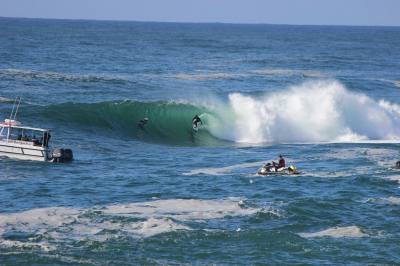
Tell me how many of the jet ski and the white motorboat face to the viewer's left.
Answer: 2

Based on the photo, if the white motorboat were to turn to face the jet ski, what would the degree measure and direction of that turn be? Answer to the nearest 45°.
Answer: approximately 135° to its left

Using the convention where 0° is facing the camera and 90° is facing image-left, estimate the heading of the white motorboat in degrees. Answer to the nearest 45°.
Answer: approximately 90°

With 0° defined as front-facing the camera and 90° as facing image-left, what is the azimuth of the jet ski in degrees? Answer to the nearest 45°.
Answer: approximately 90°

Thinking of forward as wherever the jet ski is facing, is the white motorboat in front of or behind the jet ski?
in front

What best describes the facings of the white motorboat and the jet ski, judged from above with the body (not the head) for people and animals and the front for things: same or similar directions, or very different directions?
same or similar directions
